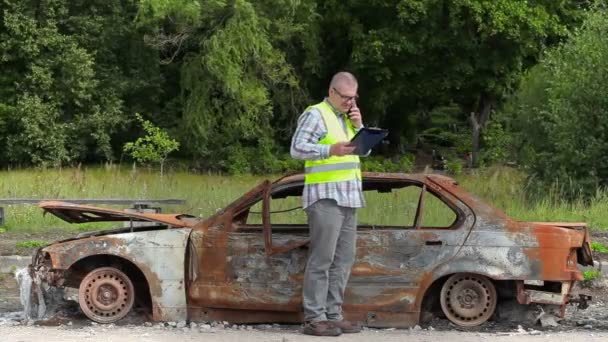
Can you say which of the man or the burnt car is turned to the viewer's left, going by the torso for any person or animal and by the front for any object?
the burnt car

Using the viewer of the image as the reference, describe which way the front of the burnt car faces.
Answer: facing to the left of the viewer

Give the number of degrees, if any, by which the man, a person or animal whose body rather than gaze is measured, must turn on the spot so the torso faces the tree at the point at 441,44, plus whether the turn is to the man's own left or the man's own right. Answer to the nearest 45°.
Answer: approximately 135° to the man's own left

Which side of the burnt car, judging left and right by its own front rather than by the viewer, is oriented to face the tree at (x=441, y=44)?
right

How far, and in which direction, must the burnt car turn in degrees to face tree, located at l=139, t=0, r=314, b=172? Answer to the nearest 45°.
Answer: approximately 90° to its right

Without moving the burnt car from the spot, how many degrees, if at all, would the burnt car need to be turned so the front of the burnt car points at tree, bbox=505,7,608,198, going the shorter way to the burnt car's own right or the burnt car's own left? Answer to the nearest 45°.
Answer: approximately 135° to the burnt car's own right

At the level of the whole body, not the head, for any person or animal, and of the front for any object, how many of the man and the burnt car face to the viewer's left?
1
